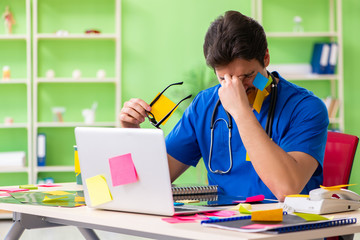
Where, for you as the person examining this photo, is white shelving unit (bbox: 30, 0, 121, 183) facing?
facing the viewer

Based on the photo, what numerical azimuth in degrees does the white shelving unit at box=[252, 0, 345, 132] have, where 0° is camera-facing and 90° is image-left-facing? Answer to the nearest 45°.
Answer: approximately 0°

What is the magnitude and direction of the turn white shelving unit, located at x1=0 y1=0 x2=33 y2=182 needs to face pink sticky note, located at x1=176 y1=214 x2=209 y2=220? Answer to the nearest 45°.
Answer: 0° — it already faces it

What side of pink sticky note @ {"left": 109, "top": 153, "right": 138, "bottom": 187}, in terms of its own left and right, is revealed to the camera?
front

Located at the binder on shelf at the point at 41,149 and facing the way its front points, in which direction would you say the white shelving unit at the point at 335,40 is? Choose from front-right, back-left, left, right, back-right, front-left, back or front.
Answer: left

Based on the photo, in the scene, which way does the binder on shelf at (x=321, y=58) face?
toward the camera

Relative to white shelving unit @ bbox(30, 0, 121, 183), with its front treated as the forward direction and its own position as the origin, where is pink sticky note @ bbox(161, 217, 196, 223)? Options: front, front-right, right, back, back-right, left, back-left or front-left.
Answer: front

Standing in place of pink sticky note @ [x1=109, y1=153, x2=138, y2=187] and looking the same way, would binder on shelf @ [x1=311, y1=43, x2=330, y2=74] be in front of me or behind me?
behind

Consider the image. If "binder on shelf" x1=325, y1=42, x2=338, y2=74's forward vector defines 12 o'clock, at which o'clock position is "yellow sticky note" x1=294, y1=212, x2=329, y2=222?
The yellow sticky note is roughly at 12 o'clock from the binder on shelf.

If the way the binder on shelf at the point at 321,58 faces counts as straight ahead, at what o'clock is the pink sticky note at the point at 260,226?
The pink sticky note is roughly at 12 o'clock from the binder on shelf.

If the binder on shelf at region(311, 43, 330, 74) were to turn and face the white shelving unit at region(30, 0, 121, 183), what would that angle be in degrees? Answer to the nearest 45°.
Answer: approximately 90° to its right

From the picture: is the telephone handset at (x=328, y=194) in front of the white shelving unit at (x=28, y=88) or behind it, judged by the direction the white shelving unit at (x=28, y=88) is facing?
in front
